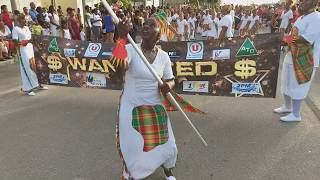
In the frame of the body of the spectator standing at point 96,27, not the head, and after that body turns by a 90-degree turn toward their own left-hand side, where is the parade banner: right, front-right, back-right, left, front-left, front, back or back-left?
back-right

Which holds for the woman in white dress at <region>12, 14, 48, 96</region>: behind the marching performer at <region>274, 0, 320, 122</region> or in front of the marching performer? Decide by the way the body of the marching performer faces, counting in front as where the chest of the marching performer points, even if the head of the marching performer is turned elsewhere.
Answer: in front

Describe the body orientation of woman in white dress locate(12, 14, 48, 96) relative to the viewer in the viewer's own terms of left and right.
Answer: facing the viewer and to the right of the viewer

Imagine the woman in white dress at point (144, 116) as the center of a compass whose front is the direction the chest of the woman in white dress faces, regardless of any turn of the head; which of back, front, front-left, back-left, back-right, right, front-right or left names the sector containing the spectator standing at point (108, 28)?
back

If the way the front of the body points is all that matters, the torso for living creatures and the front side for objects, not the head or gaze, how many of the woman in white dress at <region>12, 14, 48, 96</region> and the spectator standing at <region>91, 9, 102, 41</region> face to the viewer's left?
0

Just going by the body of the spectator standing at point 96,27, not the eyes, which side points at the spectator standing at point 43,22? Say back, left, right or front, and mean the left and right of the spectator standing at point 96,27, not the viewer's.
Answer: right

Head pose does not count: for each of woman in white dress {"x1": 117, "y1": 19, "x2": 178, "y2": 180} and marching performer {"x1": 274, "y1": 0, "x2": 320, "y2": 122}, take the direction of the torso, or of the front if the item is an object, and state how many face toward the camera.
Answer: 1

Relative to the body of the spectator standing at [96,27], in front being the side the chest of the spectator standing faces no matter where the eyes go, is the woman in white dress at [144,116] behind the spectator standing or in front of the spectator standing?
in front

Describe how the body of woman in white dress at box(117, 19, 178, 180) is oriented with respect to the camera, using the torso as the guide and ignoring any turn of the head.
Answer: toward the camera

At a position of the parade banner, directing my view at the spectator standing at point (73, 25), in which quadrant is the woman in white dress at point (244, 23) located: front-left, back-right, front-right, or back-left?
front-right

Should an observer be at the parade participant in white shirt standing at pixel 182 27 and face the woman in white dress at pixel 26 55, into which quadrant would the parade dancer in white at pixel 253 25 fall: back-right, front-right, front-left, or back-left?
back-left

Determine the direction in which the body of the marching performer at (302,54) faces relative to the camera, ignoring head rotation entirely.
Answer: to the viewer's left

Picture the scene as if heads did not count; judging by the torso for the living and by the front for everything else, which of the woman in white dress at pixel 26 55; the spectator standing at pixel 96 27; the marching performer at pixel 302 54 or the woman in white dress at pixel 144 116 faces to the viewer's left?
the marching performer

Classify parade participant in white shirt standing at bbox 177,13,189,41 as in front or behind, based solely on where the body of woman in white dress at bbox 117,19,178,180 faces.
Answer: behind

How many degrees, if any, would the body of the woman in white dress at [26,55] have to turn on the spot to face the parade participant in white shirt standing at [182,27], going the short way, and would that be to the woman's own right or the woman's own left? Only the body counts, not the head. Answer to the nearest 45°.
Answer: approximately 90° to the woman's own left
